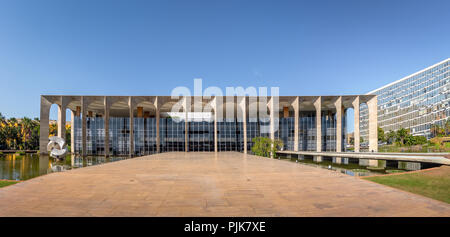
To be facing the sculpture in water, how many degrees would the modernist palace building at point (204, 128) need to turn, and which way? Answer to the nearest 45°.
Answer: approximately 45° to its right

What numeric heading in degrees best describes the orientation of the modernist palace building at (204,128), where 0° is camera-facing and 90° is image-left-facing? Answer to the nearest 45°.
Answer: approximately 0°
